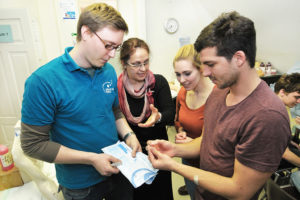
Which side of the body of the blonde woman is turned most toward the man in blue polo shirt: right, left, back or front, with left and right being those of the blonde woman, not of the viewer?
front

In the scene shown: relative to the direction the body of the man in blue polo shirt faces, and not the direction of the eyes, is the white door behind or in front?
behind

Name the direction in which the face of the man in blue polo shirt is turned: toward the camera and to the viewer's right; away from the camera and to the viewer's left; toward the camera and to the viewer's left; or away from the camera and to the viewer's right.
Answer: toward the camera and to the viewer's right

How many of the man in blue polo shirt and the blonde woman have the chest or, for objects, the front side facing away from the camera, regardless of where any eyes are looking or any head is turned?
0

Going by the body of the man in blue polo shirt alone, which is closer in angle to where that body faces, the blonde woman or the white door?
the blonde woman

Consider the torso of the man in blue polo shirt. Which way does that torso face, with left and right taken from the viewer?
facing the viewer and to the right of the viewer

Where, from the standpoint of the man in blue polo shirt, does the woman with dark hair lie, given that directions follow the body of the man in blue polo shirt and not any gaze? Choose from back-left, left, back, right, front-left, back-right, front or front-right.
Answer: left
